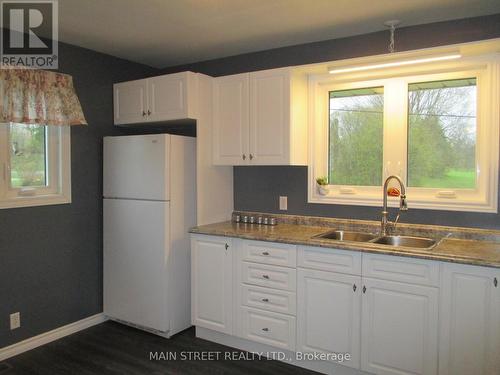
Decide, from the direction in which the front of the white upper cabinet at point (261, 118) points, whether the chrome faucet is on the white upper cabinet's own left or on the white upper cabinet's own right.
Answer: on the white upper cabinet's own left

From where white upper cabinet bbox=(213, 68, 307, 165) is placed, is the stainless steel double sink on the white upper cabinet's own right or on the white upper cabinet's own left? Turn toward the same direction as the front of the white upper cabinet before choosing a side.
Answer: on the white upper cabinet's own left

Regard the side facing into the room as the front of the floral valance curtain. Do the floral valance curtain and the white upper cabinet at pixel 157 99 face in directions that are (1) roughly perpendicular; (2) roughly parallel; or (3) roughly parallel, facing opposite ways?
roughly perpendicular

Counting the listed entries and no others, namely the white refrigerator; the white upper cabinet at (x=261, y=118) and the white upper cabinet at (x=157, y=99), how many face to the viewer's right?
0

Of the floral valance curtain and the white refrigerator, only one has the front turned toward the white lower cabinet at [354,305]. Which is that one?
the floral valance curtain

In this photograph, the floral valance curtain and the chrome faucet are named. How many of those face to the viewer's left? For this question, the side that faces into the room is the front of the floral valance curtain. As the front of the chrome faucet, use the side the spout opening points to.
0

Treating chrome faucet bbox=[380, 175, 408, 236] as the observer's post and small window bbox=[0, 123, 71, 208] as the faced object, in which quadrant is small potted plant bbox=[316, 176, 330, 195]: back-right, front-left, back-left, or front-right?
front-right

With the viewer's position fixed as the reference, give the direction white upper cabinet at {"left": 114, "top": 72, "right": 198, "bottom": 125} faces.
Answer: facing the viewer and to the left of the viewer

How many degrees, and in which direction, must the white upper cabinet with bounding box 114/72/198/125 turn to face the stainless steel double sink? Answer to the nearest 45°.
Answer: approximately 90° to its left

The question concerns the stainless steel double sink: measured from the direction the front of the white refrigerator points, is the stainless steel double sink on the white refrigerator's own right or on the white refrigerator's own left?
on the white refrigerator's own left

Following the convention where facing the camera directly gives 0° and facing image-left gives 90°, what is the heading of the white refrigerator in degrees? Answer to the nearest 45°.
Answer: approximately 45°

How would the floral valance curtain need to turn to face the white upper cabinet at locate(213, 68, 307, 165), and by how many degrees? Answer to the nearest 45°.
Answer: approximately 45° to its left

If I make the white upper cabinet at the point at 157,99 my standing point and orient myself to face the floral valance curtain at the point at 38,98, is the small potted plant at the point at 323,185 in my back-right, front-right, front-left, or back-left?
back-left

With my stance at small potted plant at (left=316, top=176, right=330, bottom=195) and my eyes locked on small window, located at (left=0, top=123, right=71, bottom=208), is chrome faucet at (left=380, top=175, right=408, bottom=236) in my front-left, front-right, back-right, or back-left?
back-left
